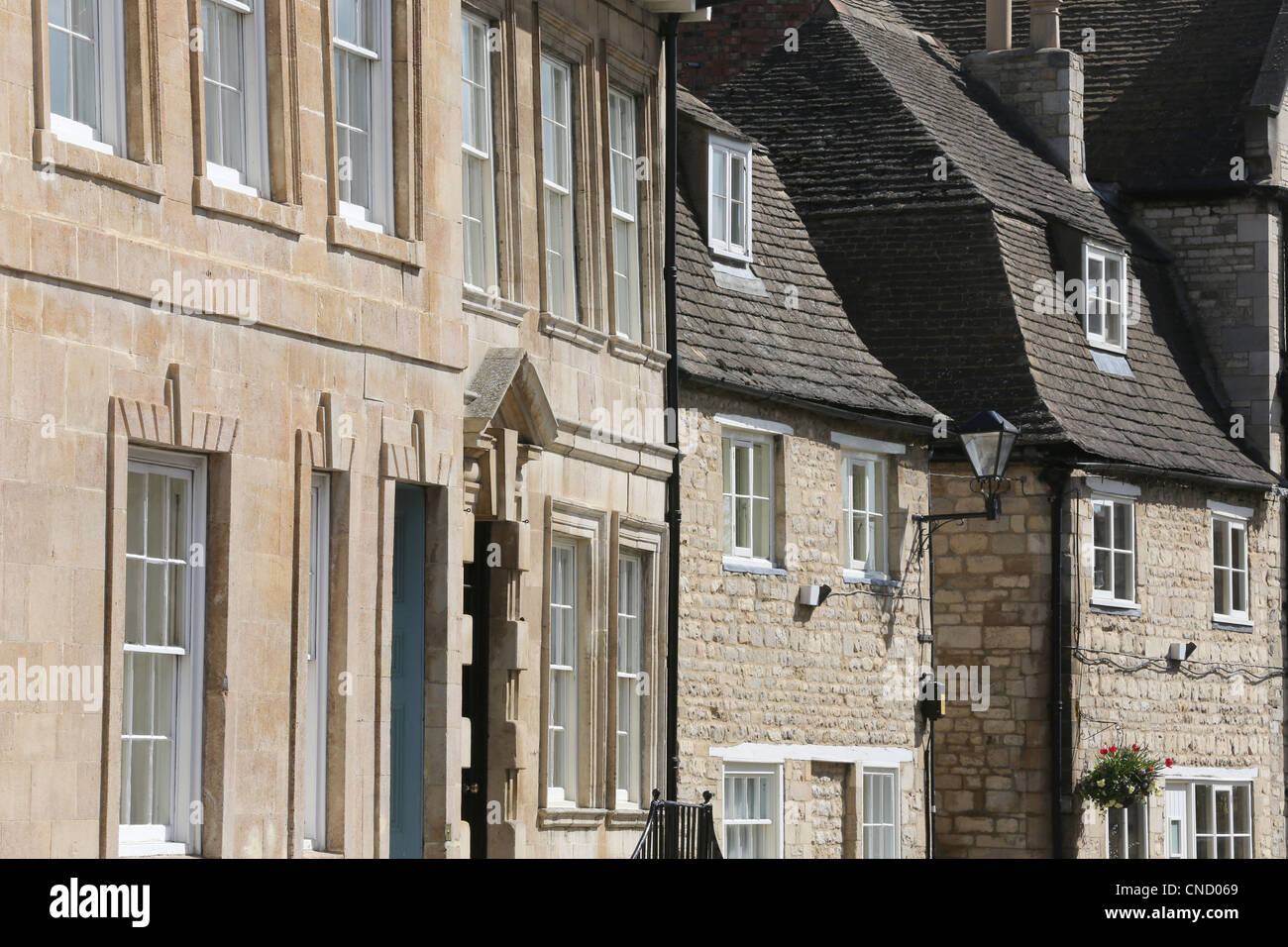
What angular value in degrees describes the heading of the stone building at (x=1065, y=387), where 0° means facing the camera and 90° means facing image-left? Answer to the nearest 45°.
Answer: approximately 315°

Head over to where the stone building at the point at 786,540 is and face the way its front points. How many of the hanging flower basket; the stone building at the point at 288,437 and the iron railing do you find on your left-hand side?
1

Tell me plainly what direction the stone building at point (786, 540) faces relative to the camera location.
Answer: facing the viewer and to the right of the viewer

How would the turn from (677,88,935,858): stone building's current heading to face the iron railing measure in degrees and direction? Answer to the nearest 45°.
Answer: approximately 45° to its right

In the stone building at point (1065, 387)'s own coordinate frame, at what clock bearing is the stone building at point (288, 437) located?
the stone building at point (288, 437) is roughly at 2 o'clock from the stone building at point (1065, 387).

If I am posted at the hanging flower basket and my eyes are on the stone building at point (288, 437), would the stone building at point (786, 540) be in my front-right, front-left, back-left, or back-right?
front-right

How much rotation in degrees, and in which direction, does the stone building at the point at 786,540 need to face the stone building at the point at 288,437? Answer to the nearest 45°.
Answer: approximately 45° to its right

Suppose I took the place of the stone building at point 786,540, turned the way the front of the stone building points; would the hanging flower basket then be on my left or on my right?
on my left

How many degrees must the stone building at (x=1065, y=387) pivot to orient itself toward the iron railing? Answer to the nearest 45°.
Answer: approximately 45° to its right
